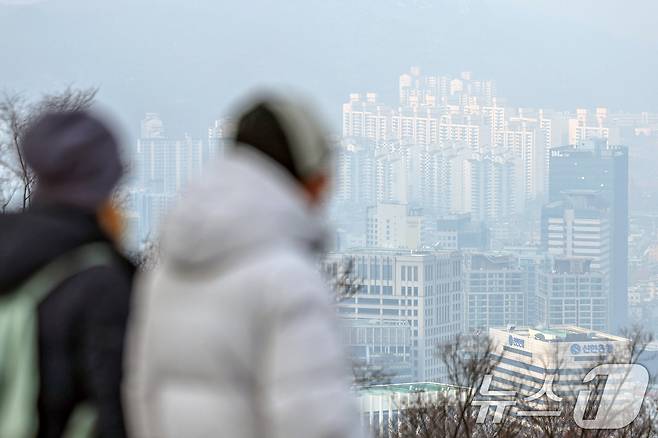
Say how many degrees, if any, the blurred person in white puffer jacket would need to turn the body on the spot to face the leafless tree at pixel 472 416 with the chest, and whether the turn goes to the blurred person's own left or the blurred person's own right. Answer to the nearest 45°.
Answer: approximately 45° to the blurred person's own left

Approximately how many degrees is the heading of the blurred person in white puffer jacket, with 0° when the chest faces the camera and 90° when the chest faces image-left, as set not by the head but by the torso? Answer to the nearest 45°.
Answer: approximately 225°

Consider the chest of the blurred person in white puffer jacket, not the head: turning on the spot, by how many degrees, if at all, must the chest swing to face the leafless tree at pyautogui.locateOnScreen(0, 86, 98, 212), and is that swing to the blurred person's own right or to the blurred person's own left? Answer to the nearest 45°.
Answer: approximately 45° to the blurred person's own left

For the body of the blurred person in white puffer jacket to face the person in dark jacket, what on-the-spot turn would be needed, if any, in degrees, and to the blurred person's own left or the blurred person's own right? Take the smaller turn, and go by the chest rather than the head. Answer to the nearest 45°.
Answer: approximately 90° to the blurred person's own left

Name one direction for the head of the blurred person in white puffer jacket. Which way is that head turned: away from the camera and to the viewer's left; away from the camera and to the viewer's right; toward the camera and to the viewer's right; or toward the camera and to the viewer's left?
away from the camera and to the viewer's right

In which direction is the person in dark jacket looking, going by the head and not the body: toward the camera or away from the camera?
away from the camera
